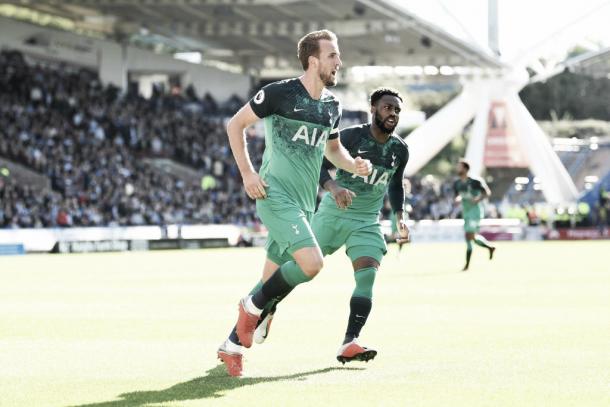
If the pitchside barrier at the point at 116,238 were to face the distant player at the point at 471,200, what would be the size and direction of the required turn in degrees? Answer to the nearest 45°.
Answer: approximately 45° to its left

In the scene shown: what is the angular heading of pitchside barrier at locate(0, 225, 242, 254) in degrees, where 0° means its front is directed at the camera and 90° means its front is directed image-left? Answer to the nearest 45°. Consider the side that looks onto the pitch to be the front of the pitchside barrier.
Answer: approximately 0°

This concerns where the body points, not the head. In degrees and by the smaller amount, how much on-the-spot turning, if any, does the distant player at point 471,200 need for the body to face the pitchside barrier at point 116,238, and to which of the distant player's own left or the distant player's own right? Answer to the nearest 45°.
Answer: approximately 90° to the distant player's own right

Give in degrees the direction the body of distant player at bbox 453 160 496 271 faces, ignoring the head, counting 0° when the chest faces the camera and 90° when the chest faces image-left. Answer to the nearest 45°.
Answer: approximately 45°
